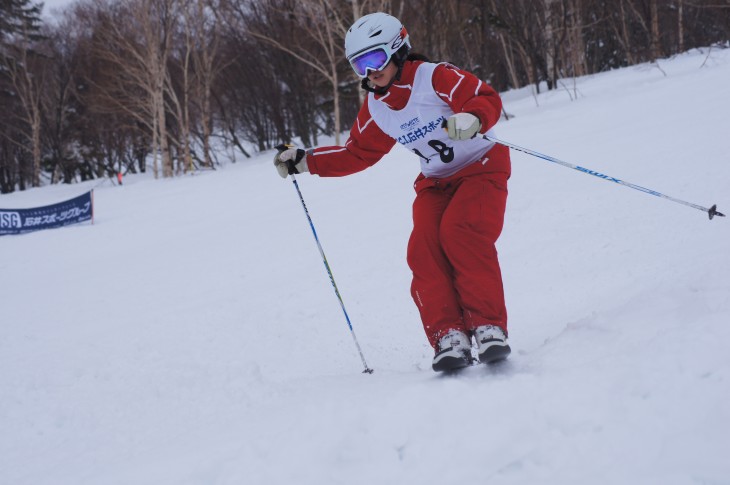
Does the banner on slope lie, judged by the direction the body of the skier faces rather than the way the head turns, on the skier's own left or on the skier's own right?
on the skier's own right

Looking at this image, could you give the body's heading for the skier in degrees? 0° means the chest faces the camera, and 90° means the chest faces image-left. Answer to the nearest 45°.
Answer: approximately 45°

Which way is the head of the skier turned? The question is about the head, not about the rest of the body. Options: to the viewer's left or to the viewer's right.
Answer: to the viewer's left

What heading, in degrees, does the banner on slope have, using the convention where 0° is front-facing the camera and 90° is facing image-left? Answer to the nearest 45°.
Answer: approximately 0°

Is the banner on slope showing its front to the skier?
yes
